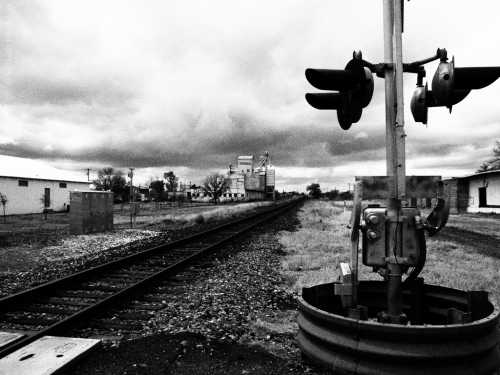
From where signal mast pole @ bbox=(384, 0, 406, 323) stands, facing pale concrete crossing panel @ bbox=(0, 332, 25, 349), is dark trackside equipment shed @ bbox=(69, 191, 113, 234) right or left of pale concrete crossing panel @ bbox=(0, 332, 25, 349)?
right

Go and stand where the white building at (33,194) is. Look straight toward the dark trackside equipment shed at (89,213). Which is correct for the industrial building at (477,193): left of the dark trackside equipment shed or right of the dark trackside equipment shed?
left

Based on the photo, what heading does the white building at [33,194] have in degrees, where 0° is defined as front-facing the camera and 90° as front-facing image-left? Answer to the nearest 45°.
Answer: approximately 315°

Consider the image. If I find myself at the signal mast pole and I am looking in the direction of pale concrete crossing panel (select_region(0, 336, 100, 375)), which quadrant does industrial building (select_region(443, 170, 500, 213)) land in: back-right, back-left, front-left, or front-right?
back-right
